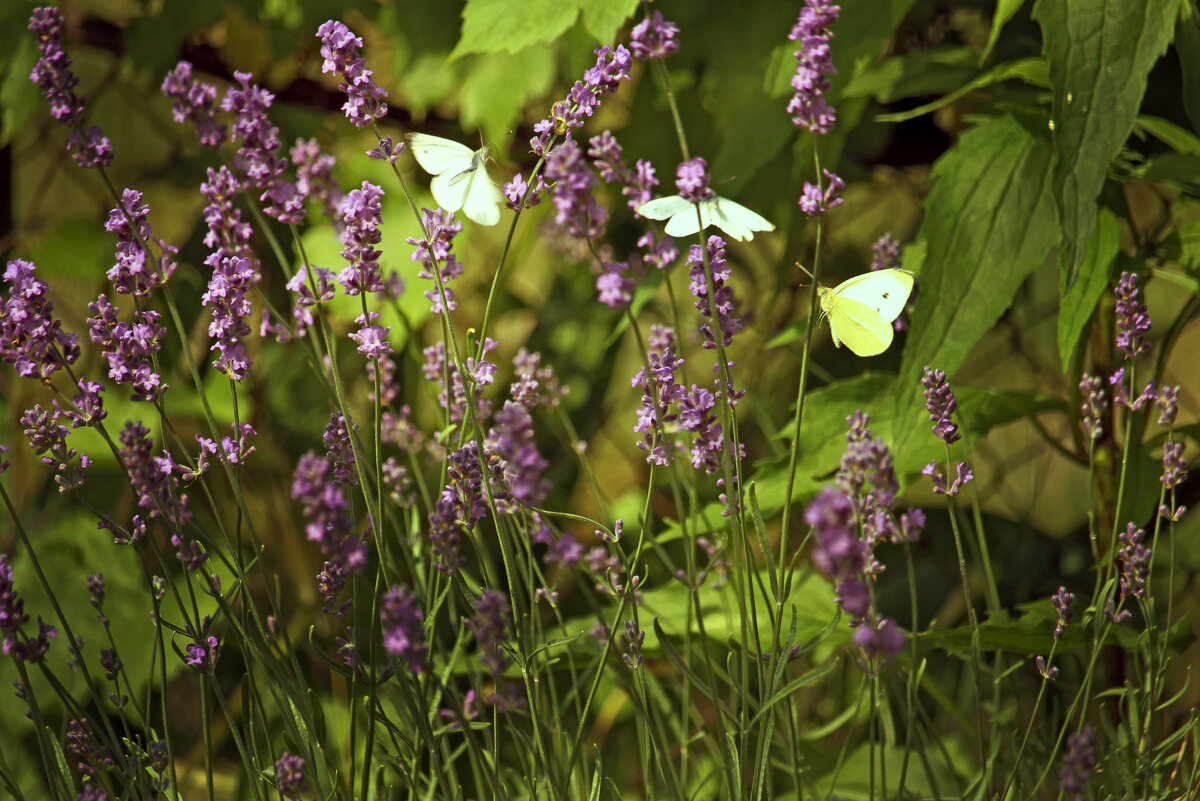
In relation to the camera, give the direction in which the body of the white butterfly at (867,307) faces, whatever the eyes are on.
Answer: to the viewer's left

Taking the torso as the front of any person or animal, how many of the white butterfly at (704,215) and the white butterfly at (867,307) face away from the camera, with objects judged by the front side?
1

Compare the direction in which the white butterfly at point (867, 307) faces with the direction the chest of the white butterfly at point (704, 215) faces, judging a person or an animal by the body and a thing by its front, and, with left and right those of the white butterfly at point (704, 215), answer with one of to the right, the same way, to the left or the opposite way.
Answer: to the left

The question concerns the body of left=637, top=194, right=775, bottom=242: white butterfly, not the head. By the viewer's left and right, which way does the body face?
facing away from the viewer
